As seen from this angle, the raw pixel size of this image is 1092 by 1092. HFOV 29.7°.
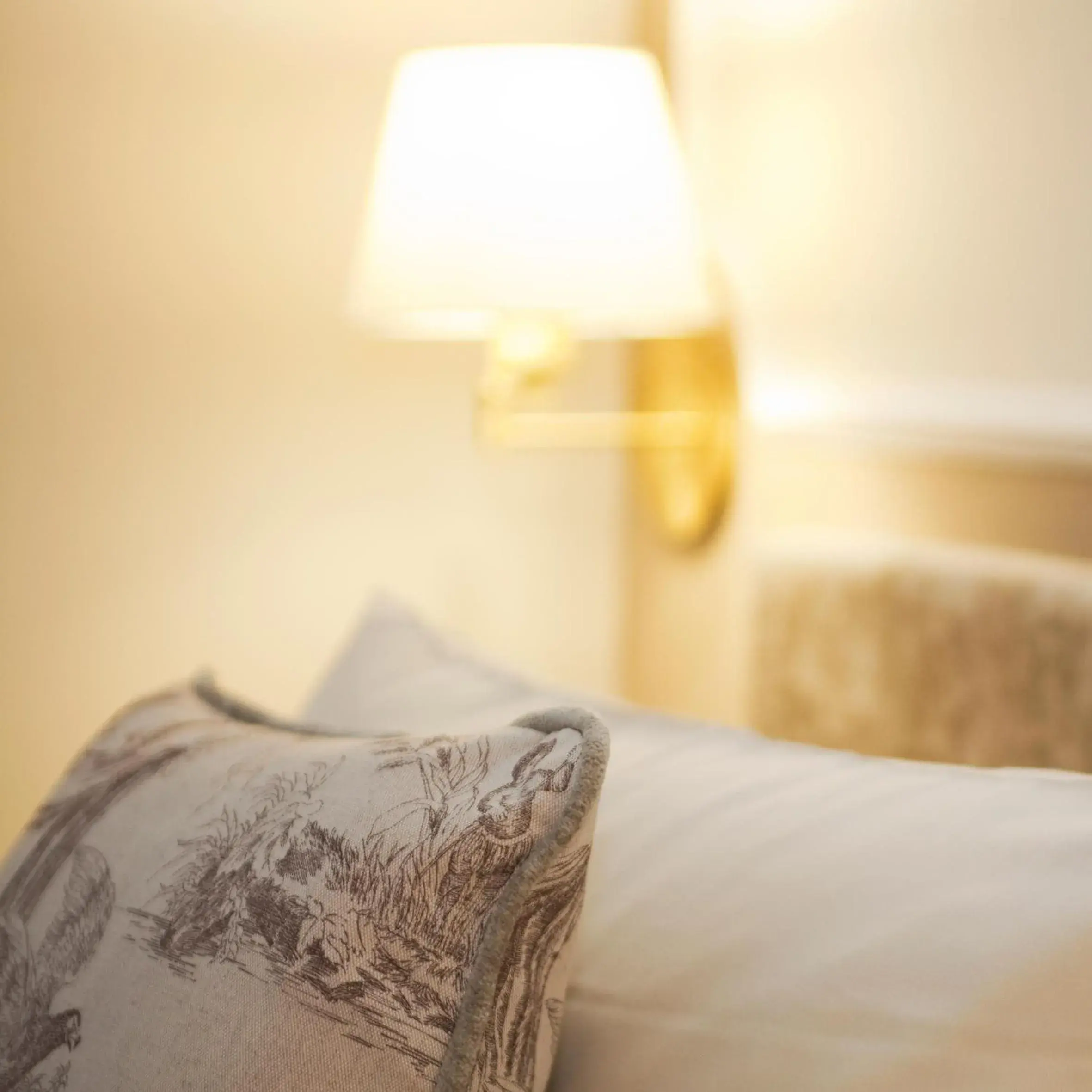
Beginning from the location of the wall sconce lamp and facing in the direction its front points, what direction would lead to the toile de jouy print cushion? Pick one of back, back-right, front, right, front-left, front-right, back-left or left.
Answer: front-left

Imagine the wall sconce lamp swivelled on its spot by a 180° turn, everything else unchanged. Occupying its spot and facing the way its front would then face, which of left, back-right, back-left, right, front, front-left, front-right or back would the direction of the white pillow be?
back-right
